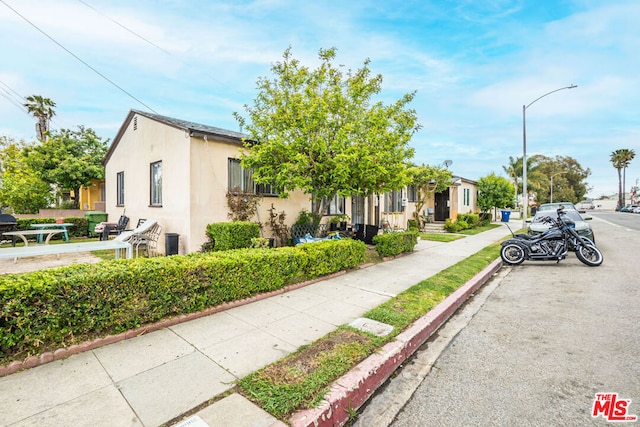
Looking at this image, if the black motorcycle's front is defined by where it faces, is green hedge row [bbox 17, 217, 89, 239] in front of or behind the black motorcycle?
behind

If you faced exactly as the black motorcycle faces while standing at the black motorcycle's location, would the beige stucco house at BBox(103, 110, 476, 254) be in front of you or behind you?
behind

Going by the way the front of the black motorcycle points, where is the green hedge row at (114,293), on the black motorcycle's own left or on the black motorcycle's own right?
on the black motorcycle's own right

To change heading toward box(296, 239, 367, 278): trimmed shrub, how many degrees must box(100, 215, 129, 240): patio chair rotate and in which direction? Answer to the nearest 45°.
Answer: approximately 90° to its left

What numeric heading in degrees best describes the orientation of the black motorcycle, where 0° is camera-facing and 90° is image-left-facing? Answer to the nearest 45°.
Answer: approximately 270°

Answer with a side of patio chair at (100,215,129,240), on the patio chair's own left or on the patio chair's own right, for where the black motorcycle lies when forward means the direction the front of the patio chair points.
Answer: on the patio chair's own left

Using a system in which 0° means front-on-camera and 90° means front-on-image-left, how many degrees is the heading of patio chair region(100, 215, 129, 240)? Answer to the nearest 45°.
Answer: approximately 45°

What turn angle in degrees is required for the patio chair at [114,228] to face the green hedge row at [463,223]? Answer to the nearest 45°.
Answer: approximately 135° to its left
